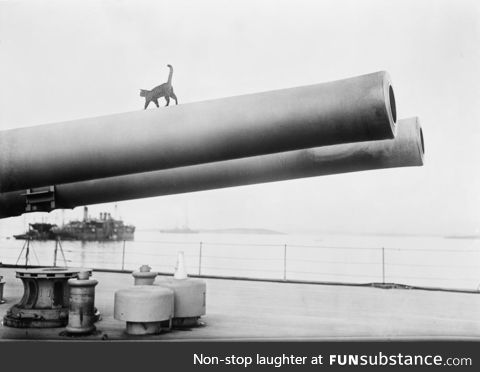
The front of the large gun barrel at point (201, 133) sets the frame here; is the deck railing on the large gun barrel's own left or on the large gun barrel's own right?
on the large gun barrel's own left

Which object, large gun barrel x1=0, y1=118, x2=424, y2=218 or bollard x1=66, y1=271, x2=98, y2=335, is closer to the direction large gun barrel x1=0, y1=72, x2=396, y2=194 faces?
the large gun barrel

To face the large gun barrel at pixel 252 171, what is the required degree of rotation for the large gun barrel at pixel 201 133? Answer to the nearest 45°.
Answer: approximately 90° to its left

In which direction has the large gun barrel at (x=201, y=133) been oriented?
to the viewer's right

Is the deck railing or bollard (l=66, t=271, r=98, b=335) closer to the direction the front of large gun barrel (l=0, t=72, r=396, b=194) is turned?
the deck railing
